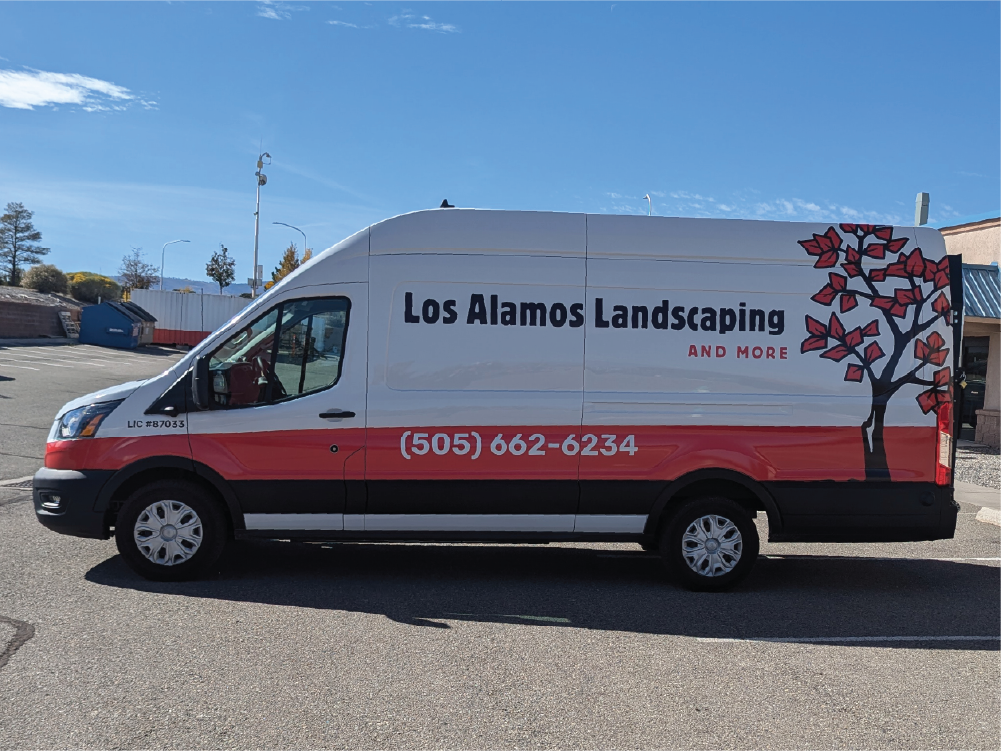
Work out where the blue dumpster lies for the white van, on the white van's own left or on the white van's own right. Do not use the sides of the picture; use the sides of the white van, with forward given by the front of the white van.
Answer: on the white van's own right

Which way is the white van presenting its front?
to the viewer's left
